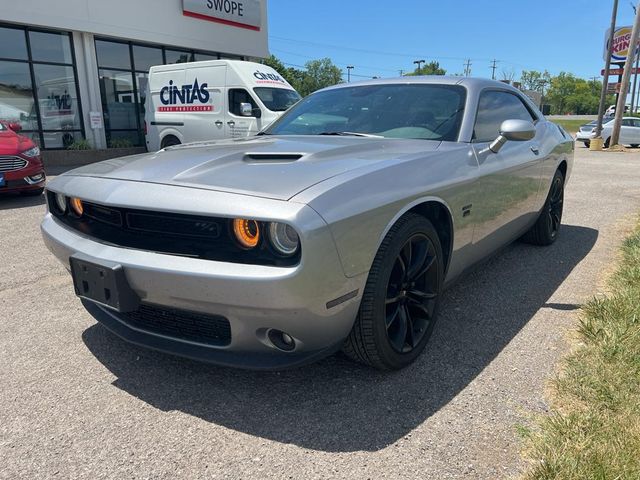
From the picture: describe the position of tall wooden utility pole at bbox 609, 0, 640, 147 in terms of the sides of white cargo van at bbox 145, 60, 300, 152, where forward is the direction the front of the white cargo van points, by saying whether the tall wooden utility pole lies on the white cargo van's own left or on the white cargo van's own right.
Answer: on the white cargo van's own left

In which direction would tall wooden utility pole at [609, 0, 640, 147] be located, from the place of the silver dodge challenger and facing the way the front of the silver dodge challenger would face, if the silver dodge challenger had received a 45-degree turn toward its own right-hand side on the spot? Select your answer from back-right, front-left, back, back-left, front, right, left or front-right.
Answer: back-right

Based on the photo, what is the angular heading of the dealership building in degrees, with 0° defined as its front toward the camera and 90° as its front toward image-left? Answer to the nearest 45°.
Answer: approximately 315°

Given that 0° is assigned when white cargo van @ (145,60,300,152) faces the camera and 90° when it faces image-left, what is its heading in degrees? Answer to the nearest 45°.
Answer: approximately 315°

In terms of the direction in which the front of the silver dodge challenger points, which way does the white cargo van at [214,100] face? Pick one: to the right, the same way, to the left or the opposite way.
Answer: to the left

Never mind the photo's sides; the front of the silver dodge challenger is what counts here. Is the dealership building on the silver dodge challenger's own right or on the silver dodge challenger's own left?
on the silver dodge challenger's own right

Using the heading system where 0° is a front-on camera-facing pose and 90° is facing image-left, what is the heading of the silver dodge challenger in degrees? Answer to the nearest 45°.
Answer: approximately 45°

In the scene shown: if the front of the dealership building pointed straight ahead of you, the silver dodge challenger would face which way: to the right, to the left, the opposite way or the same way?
to the right

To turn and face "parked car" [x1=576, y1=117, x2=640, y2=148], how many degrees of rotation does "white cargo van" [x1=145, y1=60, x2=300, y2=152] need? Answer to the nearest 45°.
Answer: approximately 45° to its left

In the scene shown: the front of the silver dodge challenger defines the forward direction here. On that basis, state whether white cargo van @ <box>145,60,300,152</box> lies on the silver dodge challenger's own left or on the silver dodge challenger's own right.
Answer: on the silver dodge challenger's own right

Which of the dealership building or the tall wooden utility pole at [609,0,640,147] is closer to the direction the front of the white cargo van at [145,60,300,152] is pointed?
the tall wooden utility pole
